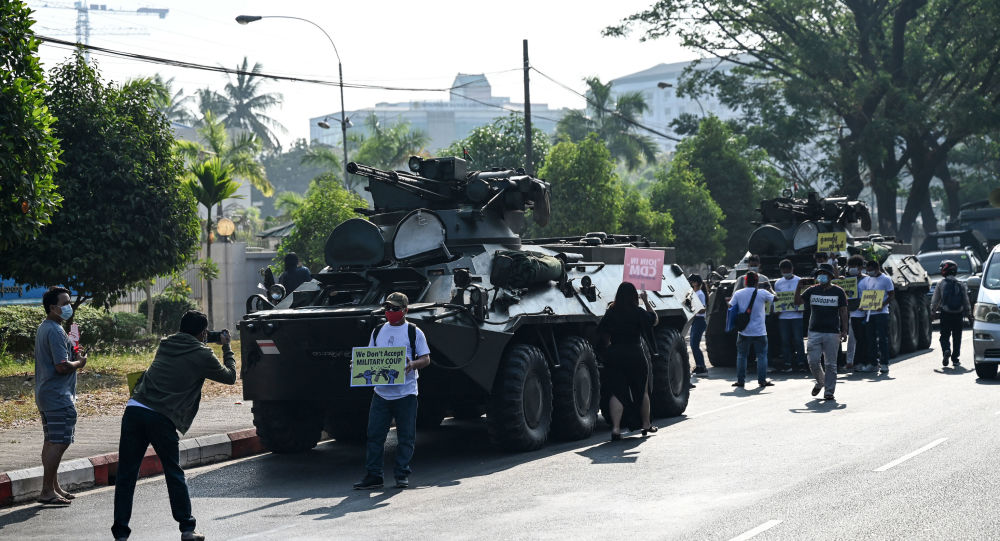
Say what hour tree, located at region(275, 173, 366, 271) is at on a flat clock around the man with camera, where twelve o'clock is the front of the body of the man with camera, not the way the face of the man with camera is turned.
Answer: The tree is roughly at 11 o'clock from the man with camera.

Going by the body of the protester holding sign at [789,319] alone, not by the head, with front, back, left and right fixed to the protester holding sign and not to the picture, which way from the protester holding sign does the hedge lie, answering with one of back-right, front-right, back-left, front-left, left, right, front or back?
right

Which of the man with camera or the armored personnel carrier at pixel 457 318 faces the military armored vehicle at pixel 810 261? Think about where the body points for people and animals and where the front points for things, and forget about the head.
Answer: the man with camera

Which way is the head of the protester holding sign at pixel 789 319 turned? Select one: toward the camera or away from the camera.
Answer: toward the camera

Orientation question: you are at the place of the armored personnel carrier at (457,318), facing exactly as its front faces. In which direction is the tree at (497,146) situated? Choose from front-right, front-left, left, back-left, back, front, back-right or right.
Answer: back-right

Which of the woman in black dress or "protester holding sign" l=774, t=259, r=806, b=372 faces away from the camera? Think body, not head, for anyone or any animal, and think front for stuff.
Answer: the woman in black dress

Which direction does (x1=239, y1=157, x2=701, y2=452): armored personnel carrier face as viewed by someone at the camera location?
facing the viewer and to the left of the viewer

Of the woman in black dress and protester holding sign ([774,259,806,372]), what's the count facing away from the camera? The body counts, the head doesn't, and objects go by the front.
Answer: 1

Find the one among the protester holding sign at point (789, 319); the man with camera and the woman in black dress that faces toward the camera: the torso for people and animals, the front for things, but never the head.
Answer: the protester holding sign

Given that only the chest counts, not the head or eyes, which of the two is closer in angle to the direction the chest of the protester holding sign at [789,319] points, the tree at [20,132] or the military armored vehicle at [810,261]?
the tree

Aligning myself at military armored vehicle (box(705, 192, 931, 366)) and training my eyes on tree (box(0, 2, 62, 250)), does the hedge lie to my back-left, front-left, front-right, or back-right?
front-right

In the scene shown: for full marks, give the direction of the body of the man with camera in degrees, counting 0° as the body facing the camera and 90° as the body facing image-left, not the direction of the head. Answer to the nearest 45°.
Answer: approximately 225°

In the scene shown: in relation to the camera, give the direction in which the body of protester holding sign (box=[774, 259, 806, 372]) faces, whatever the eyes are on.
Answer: toward the camera

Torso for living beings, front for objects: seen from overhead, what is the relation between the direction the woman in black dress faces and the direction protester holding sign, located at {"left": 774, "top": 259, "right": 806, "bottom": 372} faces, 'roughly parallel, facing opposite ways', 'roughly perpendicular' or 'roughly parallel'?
roughly parallel, facing opposite ways

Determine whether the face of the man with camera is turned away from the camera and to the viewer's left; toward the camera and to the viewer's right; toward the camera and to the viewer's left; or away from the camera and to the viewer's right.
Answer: away from the camera and to the viewer's right

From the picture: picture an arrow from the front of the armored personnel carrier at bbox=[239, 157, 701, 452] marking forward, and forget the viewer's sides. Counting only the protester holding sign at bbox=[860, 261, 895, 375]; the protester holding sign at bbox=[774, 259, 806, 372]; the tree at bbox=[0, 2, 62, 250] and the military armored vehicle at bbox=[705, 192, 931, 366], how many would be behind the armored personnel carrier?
3

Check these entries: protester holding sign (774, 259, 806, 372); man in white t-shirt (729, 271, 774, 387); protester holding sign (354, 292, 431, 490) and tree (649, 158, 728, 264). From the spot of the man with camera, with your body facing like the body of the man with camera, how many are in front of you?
4

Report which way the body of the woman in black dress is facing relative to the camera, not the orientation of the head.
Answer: away from the camera
